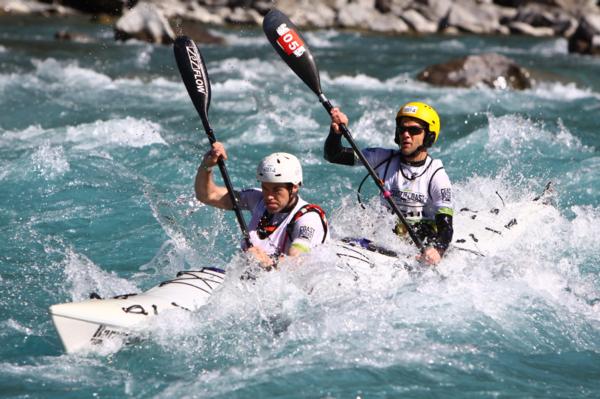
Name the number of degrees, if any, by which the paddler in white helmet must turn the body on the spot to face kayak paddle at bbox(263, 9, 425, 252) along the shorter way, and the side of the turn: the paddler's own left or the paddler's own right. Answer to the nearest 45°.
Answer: approximately 135° to the paddler's own right

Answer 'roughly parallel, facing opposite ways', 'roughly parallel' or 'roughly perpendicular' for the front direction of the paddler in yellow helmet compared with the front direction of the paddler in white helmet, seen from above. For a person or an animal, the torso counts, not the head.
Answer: roughly parallel

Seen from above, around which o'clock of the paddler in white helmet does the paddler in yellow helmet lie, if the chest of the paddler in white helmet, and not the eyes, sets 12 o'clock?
The paddler in yellow helmet is roughly at 6 o'clock from the paddler in white helmet.

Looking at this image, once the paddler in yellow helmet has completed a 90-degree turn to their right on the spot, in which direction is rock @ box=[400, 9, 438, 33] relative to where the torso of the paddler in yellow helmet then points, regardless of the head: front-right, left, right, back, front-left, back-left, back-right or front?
front-right

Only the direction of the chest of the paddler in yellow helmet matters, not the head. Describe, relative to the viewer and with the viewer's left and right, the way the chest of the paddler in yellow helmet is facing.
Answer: facing the viewer and to the left of the viewer

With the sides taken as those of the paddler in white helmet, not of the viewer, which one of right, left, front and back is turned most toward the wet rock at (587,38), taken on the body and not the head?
back

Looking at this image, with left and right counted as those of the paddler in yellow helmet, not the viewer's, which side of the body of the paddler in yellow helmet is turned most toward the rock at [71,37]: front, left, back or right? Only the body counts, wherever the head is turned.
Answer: right

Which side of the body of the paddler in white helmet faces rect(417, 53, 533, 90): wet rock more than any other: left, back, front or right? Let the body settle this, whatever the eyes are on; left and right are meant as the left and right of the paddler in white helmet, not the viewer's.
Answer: back

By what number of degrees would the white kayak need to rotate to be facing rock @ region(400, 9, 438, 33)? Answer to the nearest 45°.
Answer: approximately 135° to its right

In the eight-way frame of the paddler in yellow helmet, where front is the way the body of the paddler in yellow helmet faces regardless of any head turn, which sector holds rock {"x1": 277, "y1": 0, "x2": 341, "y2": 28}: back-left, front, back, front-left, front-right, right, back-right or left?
back-right

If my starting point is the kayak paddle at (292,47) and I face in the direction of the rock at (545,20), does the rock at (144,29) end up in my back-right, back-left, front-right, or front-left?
front-left

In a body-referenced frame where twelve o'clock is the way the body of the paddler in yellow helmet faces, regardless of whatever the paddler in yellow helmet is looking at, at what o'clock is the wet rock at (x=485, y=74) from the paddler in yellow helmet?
The wet rock is roughly at 5 o'clock from the paddler in yellow helmet.

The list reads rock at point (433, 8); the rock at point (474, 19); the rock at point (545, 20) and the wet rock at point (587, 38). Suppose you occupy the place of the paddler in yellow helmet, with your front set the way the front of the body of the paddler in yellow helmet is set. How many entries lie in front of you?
0

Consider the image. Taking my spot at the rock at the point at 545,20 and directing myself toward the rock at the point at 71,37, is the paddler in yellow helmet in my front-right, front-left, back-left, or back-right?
front-left

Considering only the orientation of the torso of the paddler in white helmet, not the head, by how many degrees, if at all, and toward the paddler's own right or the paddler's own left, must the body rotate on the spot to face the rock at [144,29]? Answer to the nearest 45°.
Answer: approximately 135° to the paddler's own right

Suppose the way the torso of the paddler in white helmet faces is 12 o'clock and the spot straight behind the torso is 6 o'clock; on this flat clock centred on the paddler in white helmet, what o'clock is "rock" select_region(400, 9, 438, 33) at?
The rock is roughly at 5 o'clock from the paddler in white helmet.
